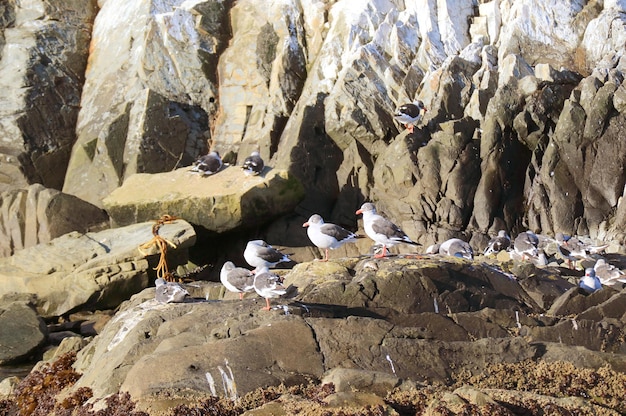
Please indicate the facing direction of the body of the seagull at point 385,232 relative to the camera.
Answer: to the viewer's left

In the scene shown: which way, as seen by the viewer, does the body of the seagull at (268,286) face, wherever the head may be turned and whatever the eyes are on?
to the viewer's left

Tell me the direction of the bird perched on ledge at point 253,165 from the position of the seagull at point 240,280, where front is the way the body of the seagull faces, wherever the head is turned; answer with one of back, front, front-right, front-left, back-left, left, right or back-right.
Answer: right

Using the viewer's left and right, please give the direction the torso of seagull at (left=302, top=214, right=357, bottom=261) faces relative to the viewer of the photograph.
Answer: facing to the left of the viewer

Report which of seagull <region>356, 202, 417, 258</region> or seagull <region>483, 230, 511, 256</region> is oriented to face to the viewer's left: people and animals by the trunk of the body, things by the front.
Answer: seagull <region>356, 202, 417, 258</region>

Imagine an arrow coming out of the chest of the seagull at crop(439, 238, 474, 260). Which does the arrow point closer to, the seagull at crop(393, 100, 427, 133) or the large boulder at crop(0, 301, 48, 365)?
the large boulder

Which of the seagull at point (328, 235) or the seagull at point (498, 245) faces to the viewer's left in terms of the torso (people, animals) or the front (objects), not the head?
the seagull at point (328, 235)

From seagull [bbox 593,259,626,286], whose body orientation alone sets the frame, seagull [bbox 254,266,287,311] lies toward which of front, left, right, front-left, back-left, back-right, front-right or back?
front-left

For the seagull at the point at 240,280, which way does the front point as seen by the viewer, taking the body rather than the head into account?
to the viewer's left

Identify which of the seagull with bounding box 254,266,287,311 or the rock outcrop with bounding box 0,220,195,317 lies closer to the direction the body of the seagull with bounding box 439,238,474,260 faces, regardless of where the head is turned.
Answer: the rock outcrop

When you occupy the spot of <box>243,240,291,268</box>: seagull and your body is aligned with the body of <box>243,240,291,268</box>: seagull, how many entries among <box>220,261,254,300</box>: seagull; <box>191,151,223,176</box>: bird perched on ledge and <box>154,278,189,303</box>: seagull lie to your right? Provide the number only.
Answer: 1

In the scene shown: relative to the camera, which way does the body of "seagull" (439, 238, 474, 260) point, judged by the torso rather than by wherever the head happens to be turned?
to the viewer's left

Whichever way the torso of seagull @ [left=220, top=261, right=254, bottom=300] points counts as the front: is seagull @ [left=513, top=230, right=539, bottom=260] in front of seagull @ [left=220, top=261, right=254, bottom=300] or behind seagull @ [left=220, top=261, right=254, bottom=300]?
behind

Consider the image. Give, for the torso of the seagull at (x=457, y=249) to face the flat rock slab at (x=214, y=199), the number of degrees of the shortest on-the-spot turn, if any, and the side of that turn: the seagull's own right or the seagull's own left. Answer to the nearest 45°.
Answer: approximately 45° to the seagull's own right

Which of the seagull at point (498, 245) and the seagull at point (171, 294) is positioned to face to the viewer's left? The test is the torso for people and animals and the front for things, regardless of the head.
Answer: the seagull at point (171, 294)

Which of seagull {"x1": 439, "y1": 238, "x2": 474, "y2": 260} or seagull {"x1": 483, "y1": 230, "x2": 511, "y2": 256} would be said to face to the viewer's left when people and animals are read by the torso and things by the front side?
seagull {"x1": 439, "y1": 238, "x2": 474, "y2": 260}

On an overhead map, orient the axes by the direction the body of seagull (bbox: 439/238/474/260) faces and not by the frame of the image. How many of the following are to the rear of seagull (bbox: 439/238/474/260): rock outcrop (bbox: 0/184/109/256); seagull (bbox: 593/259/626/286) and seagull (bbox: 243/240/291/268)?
1

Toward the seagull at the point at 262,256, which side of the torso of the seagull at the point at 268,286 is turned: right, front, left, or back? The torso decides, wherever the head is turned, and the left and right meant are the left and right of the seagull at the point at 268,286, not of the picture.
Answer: right
